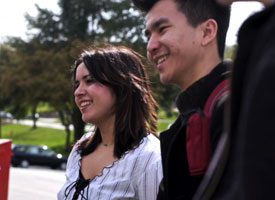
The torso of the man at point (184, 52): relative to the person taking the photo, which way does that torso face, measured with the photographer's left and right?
facing the viewer and to the left of the viewer

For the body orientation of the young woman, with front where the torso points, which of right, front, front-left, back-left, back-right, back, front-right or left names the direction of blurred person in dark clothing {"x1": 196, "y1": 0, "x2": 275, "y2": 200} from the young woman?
front-left

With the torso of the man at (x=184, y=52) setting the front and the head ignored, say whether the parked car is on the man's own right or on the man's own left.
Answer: on the man's own right
